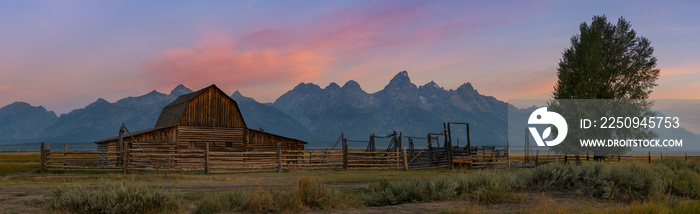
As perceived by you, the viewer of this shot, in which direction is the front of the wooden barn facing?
facing the viewer and to the right of the viewer

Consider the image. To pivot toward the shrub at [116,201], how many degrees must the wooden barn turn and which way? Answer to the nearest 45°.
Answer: approximately 45° to its right

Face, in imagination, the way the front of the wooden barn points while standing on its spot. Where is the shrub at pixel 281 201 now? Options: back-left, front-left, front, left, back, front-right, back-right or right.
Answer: front-right

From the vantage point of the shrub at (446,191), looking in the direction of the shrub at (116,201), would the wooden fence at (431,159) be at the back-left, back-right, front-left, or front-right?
back-right
